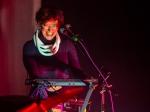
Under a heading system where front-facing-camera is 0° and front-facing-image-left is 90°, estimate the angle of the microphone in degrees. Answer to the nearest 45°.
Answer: approximately 90°
